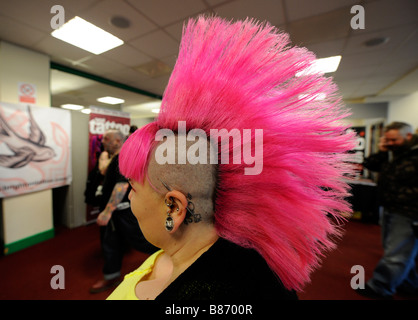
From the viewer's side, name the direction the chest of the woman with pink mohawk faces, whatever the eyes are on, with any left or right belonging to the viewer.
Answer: facing away from the viewer and to the left of the viewer

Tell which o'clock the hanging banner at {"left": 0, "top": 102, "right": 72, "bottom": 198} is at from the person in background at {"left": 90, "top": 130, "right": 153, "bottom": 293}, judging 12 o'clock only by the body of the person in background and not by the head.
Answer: The hanging banner is roughly at 2 o'clock from the person in background.

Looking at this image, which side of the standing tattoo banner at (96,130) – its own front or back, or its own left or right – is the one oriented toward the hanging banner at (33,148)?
right

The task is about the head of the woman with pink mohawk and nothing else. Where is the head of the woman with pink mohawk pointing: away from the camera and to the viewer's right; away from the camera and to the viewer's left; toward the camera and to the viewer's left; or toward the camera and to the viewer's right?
away from the camera and to the viewer's left

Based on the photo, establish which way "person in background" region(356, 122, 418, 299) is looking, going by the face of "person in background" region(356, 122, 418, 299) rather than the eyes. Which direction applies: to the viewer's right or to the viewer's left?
to the viewer's left

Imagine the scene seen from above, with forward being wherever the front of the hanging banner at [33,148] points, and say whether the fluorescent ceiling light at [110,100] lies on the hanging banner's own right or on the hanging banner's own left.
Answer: on the hanging banner's own left

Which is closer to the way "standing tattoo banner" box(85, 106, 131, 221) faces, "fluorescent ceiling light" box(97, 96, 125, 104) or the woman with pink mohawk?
the woman with pink mohawk
